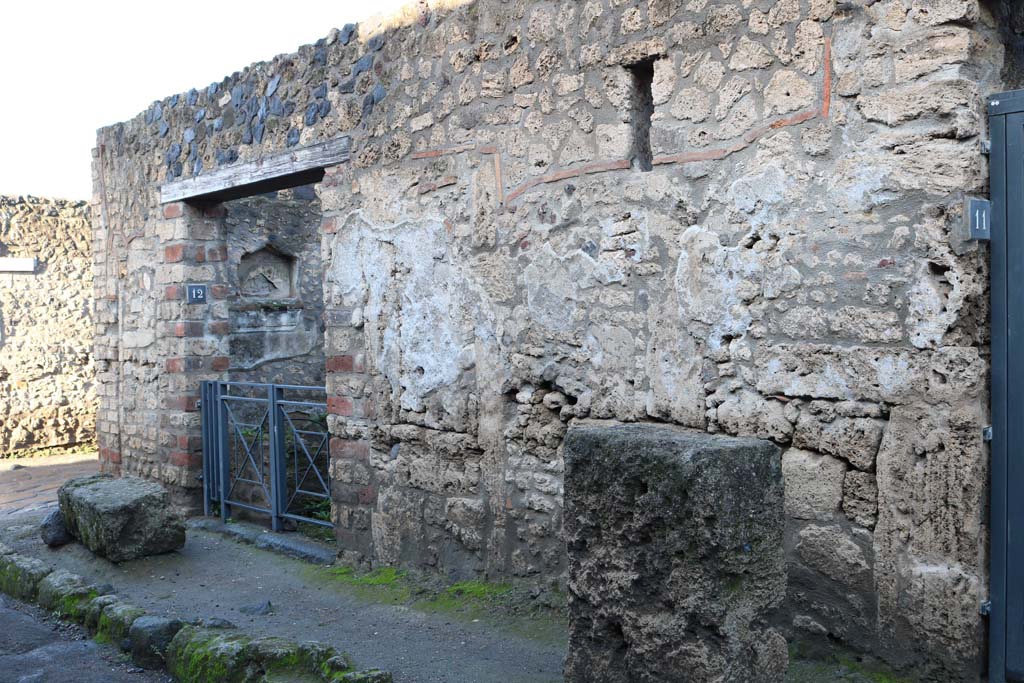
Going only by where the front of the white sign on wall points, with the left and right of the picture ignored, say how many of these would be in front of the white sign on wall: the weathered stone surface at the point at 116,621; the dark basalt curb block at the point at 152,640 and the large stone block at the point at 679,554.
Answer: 3

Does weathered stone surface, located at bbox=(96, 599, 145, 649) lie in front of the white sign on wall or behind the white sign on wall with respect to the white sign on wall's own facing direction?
in front

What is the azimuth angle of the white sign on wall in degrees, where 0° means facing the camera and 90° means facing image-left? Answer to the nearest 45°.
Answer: approximately 0°

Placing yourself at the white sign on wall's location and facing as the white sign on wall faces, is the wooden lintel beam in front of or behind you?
in front

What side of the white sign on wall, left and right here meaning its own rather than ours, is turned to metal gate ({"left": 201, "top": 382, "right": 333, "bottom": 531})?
front

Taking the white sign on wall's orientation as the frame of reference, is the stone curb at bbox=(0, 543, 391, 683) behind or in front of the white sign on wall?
in front

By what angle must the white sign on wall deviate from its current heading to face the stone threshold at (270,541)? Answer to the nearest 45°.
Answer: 0° — it already faces it

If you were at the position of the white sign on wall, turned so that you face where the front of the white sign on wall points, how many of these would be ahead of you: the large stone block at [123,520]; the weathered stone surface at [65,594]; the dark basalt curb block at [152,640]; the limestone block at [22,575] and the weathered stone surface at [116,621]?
5

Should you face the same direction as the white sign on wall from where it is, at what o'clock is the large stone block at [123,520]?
The large stone block is roughly at 12 o'clock from the white sign on wall.
